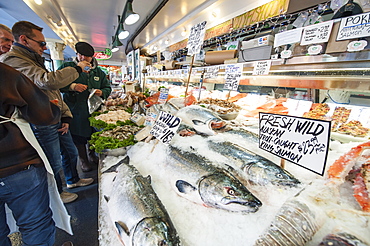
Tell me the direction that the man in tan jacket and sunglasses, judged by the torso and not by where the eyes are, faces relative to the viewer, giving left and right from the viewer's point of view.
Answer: facing to the right of the viewer

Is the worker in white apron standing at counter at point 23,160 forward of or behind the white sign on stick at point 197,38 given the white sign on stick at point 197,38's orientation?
forward

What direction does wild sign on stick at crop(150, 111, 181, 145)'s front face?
toward the camera

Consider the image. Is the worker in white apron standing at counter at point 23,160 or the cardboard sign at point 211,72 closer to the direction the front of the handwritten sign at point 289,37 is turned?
the worker in white apron standing at counter

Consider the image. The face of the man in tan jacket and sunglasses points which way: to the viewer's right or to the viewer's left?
to the viewer's right

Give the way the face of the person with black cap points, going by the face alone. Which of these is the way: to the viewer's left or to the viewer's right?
to the viewer's left

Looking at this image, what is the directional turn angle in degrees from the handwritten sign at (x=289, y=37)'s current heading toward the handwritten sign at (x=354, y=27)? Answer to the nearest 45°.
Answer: approximately 90° to its left

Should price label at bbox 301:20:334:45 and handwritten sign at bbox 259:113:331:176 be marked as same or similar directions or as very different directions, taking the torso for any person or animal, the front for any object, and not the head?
same or similar directions

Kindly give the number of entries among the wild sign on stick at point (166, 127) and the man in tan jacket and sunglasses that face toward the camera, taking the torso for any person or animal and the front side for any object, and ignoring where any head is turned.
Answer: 1

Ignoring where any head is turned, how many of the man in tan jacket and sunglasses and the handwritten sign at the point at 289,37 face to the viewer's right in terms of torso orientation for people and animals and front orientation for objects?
1

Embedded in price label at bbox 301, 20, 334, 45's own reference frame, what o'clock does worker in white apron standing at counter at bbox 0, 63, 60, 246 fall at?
The worker in white apron standing at counter is roughly at 12 o'clock from the price label.

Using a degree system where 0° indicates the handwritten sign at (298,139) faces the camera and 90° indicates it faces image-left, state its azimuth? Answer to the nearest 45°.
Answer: approximately 45°

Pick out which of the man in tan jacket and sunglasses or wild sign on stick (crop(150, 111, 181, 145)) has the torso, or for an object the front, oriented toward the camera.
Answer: the wild sign on stick

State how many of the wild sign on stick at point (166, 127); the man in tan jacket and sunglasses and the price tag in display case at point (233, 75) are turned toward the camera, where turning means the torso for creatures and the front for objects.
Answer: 2

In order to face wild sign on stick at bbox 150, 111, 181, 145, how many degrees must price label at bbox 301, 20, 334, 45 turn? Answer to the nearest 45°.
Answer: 0° — it already faces it

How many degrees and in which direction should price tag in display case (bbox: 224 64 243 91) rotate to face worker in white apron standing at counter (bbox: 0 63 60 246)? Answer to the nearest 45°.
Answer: approximately 45° to its right

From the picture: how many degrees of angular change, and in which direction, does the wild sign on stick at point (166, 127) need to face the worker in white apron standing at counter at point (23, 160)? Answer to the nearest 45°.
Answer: approximately 90° to its right

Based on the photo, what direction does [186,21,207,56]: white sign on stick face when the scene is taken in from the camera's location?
facing the viewer and to the left of the viewer

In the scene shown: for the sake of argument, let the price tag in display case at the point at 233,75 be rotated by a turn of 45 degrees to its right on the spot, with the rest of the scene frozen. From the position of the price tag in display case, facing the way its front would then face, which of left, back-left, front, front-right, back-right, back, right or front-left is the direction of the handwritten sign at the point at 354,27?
left

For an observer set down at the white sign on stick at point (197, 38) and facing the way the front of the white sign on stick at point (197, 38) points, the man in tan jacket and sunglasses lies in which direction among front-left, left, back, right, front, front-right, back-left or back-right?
front
